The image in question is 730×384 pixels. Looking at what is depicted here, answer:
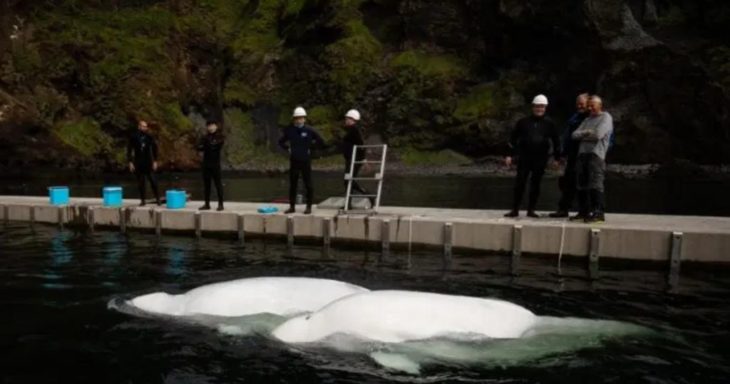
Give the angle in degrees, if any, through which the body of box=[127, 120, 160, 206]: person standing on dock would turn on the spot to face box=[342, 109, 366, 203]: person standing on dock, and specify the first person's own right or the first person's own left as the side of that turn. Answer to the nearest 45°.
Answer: approximately 45° to the first person's own left

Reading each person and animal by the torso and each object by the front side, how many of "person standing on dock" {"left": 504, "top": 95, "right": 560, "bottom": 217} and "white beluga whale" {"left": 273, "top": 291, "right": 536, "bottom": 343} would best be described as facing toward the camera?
1

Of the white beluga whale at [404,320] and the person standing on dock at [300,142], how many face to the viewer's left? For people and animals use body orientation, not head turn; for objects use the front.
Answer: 1

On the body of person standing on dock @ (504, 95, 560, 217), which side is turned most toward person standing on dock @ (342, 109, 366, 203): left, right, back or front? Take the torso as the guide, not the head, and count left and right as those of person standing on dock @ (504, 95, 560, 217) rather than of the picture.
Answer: right

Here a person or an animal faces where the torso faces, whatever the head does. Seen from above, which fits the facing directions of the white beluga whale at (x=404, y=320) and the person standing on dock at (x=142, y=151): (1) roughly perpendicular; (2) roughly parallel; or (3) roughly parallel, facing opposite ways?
roughly perpendicular

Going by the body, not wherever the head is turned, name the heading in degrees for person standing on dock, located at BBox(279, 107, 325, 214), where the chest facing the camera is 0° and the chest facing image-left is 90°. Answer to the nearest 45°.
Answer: approximately 0°

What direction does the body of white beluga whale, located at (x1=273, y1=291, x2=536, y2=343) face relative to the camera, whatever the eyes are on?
to the viewer's left

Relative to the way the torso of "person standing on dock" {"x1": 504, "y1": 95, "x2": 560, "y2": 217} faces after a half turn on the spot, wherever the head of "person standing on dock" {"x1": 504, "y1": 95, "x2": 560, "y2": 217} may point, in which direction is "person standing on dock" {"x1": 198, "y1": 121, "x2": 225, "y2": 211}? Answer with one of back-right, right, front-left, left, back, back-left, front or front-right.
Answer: left

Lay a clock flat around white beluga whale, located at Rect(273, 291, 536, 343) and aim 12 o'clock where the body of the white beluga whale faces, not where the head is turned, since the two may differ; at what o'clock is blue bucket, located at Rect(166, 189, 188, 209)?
The blue bucket is roughly at 2 o'clock from the white beluga whale.

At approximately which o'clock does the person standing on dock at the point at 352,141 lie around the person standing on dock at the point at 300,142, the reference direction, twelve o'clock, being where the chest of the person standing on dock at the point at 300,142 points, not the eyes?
the person standing on dock at the point at 352,141 is roughly at 9 o'clock from the person standing on dock at the point at 300,142.

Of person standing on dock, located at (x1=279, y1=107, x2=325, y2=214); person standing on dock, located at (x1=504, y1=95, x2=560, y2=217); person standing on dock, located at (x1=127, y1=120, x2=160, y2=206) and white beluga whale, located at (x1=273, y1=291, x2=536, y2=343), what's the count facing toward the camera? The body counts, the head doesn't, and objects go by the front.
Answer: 3
